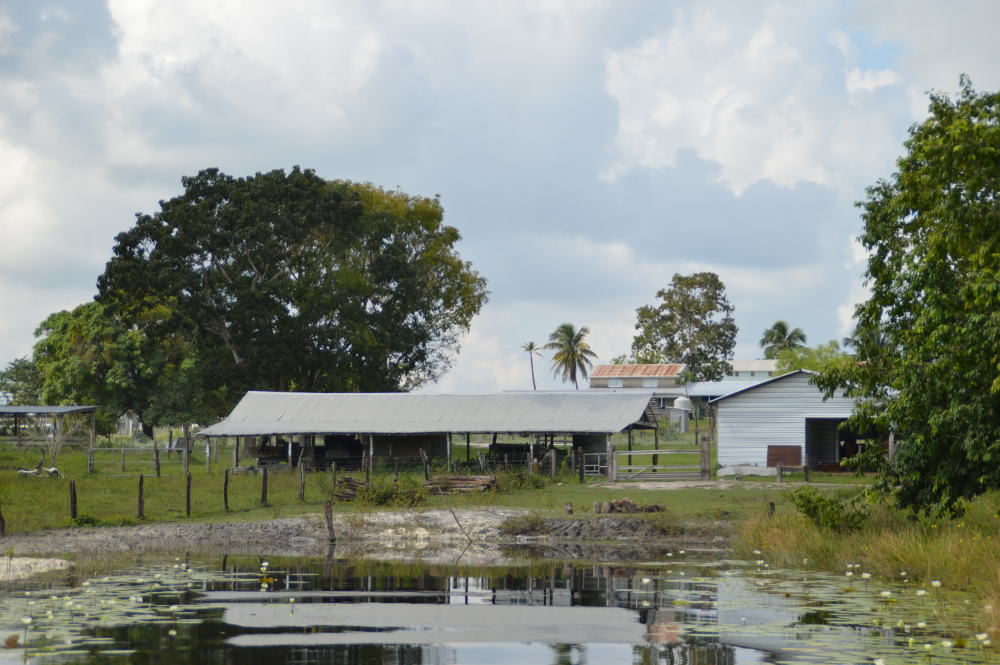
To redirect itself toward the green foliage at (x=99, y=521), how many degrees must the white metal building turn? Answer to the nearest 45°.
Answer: approximately 45° to its right

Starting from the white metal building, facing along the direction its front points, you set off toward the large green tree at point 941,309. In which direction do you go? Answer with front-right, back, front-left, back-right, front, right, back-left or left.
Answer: front

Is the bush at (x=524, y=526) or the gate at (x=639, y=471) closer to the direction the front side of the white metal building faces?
the bush

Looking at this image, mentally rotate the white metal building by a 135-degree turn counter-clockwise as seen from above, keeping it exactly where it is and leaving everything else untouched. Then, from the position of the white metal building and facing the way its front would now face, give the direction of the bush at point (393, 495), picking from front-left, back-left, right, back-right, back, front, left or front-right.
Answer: back

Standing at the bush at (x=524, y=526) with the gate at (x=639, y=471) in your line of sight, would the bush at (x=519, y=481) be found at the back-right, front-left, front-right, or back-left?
front-left

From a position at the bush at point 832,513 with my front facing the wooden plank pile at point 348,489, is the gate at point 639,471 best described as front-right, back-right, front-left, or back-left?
front-right

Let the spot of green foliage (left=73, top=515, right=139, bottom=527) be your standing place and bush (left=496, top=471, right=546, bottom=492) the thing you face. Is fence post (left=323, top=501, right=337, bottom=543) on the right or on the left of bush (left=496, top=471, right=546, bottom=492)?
right

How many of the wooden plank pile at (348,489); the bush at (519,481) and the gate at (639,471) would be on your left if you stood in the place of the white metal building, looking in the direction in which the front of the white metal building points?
0

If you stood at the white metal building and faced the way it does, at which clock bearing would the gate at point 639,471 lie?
The gate is roughly at 2 o'clock from the white metal building.

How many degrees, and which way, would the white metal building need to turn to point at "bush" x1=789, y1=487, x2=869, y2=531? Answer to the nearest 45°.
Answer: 0° — it already faces it

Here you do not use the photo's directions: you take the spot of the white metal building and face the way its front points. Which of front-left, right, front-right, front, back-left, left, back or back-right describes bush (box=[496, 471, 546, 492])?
front-right

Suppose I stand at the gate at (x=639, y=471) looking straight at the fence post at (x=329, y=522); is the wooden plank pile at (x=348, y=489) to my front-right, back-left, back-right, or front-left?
front-right

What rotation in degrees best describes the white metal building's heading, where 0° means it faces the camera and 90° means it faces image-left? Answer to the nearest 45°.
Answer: approximately 0°

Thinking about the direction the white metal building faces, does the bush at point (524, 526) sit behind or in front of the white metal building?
in front

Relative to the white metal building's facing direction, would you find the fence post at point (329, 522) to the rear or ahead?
ahead

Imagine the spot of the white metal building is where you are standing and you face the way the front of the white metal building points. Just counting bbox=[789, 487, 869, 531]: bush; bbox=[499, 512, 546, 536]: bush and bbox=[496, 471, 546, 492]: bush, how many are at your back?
0
